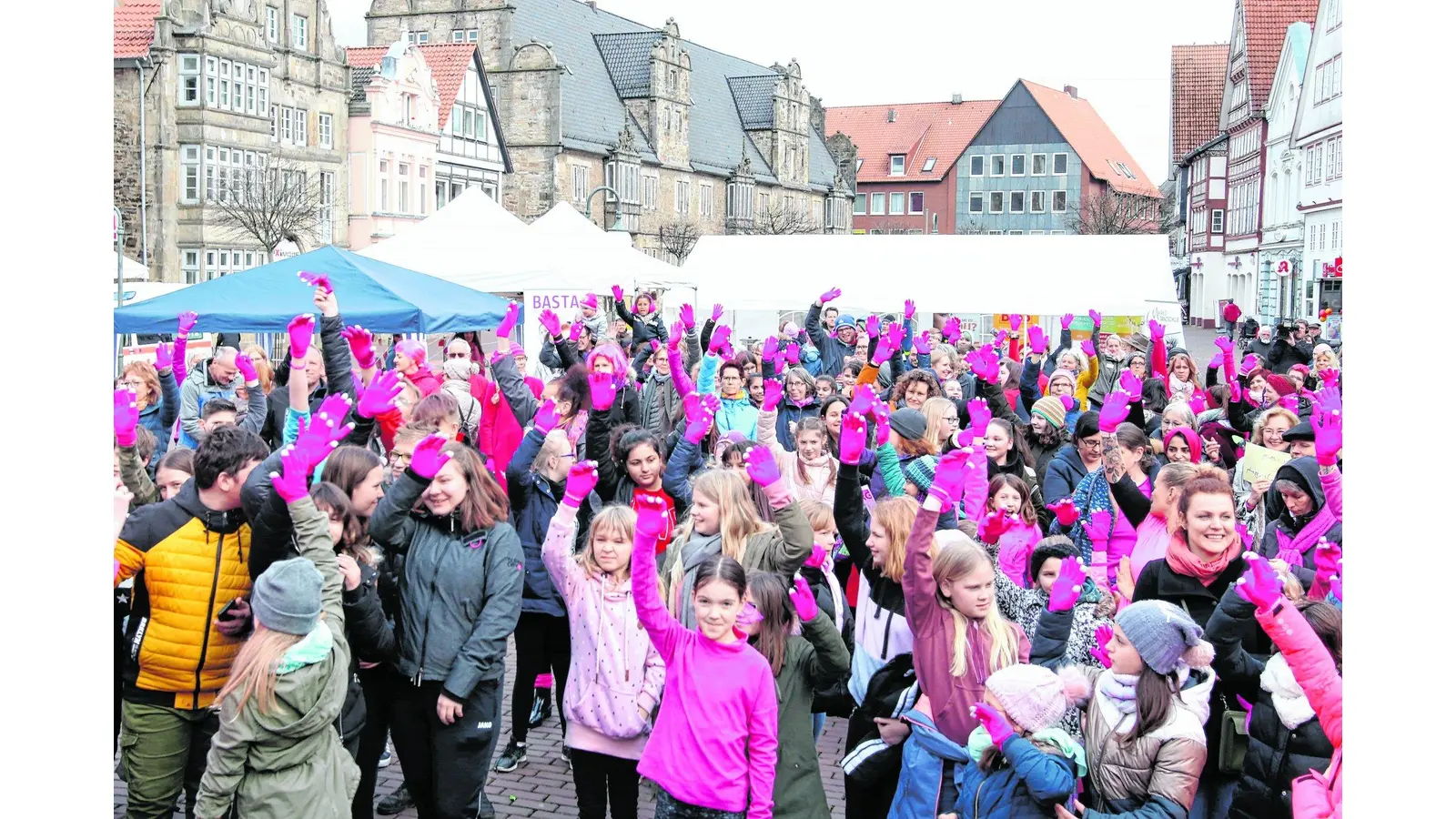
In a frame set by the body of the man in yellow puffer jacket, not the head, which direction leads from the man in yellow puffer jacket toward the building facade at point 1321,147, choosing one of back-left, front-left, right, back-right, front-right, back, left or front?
left

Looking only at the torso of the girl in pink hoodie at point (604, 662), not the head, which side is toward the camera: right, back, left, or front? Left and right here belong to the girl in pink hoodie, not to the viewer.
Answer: front

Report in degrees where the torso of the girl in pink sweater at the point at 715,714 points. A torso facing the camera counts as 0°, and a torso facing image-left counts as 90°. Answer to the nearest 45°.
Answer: approximately 0°

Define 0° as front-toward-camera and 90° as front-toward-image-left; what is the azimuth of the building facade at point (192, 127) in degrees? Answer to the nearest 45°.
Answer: approximately 315°

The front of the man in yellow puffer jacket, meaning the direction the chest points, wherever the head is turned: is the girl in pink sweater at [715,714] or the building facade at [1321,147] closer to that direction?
the girl in pink sweater

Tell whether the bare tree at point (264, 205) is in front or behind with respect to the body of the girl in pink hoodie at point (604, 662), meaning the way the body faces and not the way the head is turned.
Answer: behind

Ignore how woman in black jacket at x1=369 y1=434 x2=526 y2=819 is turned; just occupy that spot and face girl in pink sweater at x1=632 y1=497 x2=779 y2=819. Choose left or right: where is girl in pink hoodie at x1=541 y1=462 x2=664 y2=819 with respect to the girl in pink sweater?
left

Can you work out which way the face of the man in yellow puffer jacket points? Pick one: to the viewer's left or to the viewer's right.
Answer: to the viewer's right

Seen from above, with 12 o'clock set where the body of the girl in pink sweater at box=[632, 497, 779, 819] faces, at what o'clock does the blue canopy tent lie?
The blue canopy tent is roughly at 5 o'clock from the girl in pink sweater.

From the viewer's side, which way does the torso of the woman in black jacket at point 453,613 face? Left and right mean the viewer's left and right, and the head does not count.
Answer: facing the viewer and to the left of the viewer

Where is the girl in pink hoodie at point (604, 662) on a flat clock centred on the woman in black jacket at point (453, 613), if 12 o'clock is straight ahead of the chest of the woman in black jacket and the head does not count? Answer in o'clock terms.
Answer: The girl in pink hoodie is roughly at 8 o'clock from the woman in black jacket.

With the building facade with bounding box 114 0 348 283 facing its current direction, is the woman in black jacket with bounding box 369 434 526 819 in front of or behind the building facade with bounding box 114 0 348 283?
in front

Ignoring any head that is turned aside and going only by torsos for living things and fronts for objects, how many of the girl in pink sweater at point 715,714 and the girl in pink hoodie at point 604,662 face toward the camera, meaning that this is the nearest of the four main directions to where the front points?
2

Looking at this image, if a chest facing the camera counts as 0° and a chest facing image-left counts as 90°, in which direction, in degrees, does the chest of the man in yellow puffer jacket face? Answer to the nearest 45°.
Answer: approximately 315°
